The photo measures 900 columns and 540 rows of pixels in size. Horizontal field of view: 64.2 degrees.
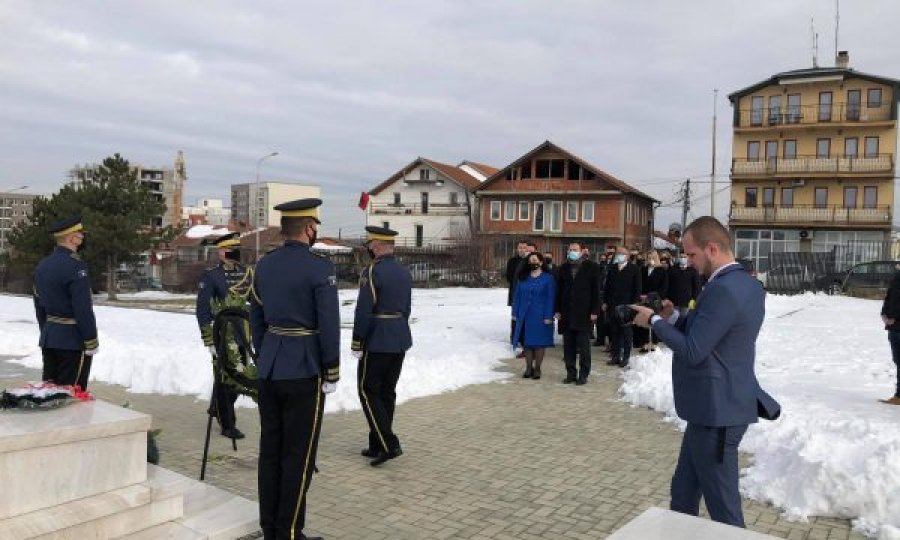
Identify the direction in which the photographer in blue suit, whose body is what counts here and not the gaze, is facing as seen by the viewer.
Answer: to the viewer's left

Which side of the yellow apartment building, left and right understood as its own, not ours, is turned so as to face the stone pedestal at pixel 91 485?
front

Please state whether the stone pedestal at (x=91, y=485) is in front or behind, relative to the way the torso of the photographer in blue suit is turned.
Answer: in front

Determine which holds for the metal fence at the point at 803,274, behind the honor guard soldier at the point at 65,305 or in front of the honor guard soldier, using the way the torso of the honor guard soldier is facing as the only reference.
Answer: in front

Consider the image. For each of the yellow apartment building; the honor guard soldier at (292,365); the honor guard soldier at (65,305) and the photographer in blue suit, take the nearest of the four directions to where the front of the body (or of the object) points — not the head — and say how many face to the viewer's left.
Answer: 1

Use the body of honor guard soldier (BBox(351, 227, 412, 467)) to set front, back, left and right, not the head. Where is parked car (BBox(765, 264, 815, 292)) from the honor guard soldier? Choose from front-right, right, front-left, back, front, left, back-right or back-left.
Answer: right

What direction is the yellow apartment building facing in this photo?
toward the camera

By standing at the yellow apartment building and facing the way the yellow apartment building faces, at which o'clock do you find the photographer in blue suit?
The photographer in blue suit is roughly at 12 o'clock from the yellow apartment building.

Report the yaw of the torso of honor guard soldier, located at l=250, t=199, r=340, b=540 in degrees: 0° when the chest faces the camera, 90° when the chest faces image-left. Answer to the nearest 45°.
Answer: approximately 225°

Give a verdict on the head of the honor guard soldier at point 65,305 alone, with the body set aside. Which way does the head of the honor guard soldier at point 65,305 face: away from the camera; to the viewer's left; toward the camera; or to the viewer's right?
to the viewer's right

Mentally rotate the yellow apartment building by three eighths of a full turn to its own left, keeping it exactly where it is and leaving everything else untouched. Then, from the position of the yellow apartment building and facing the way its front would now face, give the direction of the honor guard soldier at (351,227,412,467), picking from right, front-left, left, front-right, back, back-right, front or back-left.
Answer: back-right

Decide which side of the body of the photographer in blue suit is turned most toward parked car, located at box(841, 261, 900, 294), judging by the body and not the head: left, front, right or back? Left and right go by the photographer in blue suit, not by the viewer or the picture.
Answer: right

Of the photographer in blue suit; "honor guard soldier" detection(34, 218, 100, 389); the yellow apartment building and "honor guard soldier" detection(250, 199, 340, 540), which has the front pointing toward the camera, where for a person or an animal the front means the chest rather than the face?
the yellow apartment building
